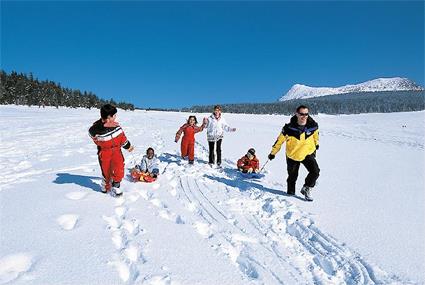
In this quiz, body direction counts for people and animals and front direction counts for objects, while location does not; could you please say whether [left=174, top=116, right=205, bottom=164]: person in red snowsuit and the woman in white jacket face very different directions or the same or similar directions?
same or similar directions

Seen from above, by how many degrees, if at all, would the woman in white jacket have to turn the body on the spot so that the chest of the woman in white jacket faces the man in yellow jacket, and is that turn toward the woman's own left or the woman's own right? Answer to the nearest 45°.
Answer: approximately 45° to the woman's own left

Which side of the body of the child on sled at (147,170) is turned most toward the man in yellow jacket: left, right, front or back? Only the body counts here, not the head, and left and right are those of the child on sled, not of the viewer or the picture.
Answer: left

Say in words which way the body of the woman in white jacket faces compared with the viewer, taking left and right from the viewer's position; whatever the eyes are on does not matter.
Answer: facing the viewer

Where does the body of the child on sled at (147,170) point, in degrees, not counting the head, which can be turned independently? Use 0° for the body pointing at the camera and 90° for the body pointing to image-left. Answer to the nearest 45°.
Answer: approximately 45°

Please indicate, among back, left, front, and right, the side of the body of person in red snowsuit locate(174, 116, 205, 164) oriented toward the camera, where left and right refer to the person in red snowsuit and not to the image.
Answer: front

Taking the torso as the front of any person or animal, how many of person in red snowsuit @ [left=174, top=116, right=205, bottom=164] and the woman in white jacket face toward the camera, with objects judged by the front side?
2

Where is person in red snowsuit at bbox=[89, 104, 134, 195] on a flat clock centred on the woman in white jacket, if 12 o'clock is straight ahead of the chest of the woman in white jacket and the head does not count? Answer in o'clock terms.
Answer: The person in red snowsuit is roughly at 1 o'clock from the woman in white jacket.

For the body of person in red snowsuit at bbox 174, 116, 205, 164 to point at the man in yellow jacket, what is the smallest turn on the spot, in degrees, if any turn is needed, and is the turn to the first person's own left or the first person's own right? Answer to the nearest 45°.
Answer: approximately 45° to the first person's own left

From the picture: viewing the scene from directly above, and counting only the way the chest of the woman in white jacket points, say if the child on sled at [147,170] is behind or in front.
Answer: in front

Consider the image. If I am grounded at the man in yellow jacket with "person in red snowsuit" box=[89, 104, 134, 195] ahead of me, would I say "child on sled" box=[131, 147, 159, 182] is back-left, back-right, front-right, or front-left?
front-right

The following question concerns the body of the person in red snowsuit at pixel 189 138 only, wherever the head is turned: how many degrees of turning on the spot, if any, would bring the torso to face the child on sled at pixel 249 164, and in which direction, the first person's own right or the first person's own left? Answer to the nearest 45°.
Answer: approximately 45° to the first person's own left

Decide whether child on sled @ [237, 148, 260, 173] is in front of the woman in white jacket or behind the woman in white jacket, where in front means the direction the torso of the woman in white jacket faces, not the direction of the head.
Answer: in front

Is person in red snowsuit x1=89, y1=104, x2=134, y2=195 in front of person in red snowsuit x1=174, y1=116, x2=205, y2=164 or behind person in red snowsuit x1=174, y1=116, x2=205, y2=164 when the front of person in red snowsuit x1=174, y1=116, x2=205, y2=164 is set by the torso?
in front
